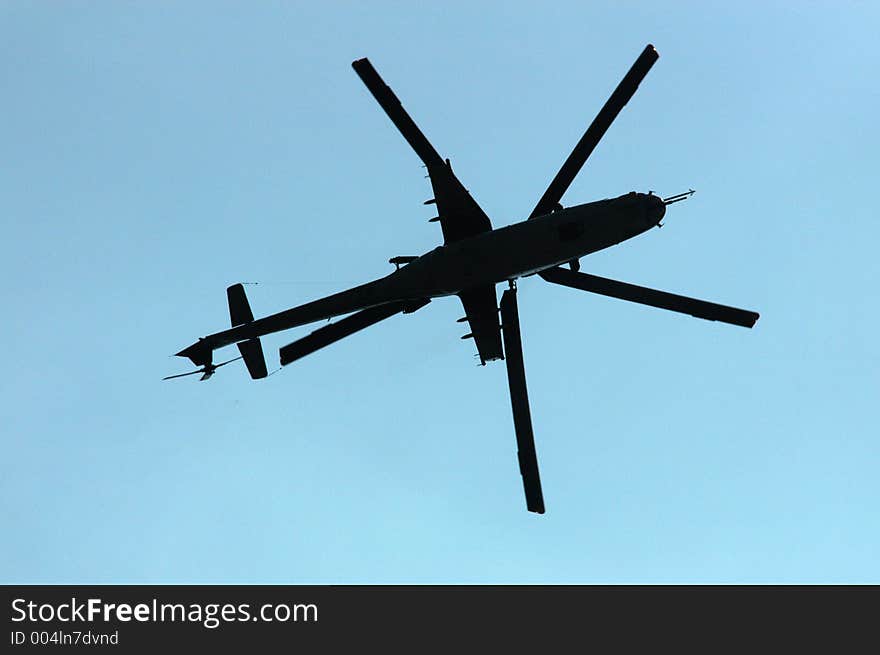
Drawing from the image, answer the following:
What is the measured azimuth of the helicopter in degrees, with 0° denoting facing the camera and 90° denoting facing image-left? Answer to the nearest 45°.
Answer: approximately 270°
